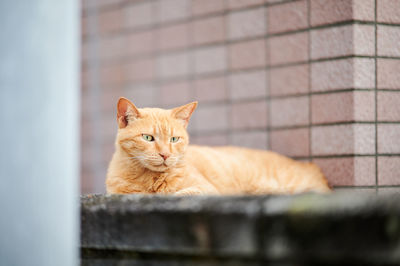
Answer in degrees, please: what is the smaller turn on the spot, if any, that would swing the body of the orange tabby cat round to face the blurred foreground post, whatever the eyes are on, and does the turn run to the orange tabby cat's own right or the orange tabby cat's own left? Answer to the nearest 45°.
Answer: approximately 45° to the orange tabby cat's own left
